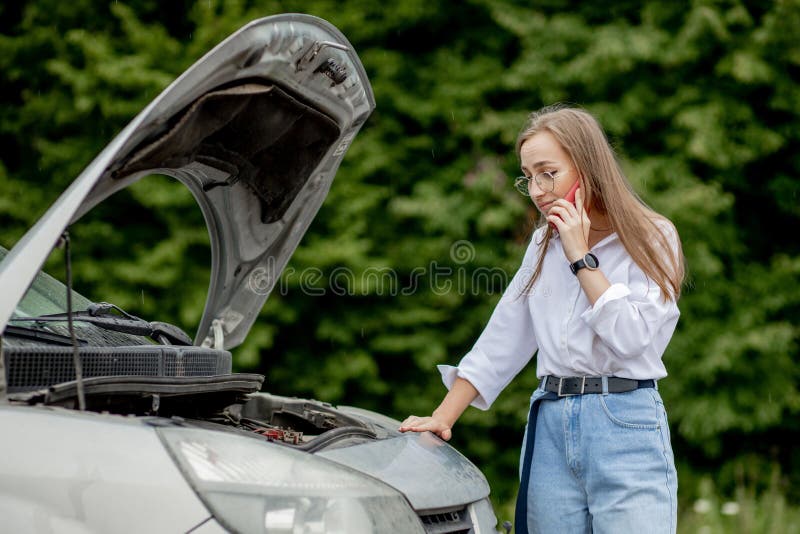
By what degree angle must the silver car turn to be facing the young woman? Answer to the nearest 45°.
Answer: approximately 45° to its left

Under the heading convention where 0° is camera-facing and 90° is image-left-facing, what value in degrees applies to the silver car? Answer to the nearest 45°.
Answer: approximately 315°

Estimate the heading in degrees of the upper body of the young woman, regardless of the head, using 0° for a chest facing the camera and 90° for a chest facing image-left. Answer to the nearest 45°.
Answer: approximately 45°

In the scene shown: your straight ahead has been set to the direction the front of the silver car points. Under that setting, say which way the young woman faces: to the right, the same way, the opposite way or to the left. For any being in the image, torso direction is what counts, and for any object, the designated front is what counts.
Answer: to the right

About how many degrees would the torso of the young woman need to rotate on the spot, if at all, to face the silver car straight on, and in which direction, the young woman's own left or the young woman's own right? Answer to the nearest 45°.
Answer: approximately 45° to the young woman's own right
